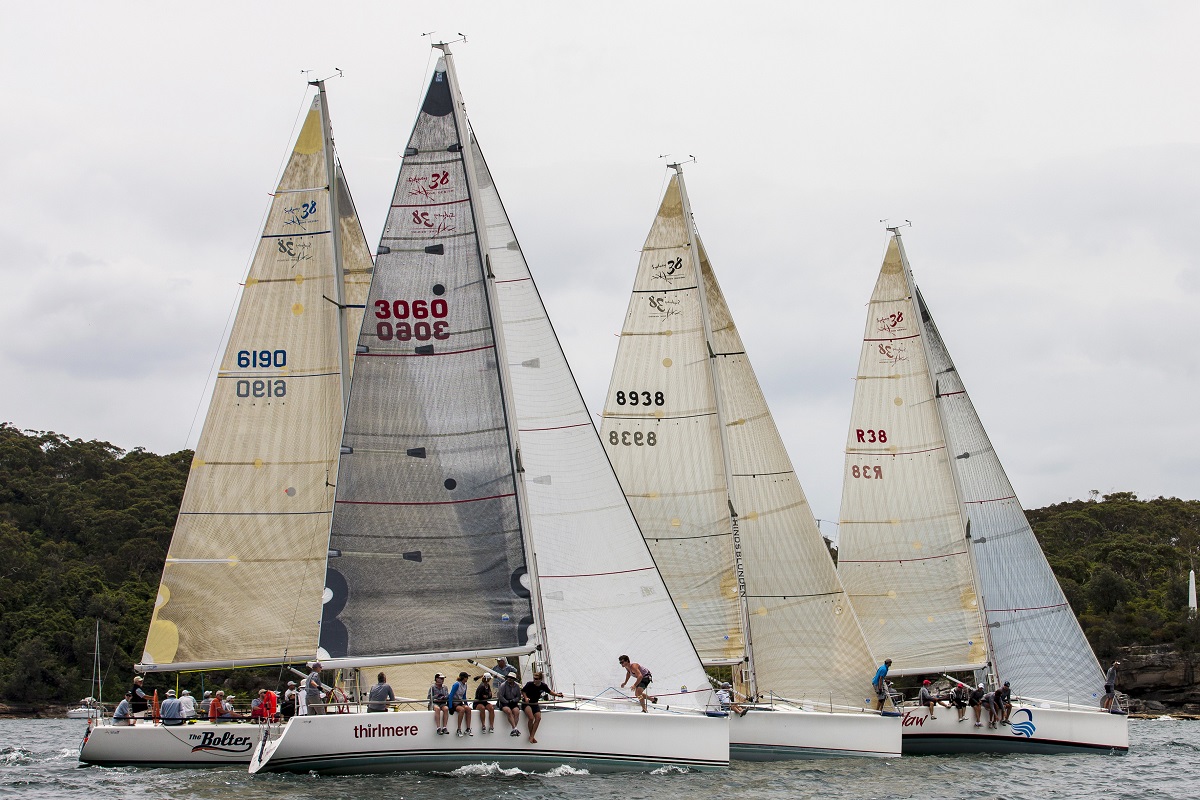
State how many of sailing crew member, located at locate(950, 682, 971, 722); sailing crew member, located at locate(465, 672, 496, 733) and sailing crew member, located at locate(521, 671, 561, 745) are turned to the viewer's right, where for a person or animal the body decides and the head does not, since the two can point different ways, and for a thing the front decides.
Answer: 0

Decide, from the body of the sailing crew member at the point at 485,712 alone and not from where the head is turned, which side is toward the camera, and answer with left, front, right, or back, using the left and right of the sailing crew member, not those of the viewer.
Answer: front

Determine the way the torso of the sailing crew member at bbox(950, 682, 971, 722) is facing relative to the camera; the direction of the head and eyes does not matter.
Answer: toward the camera
